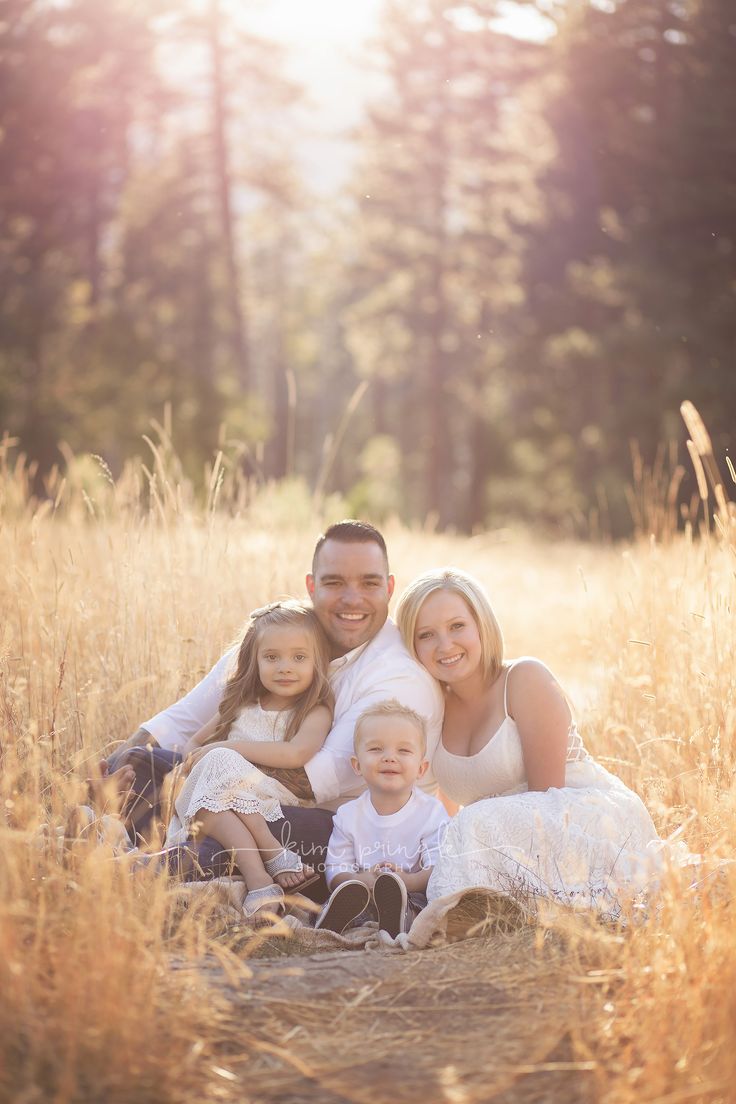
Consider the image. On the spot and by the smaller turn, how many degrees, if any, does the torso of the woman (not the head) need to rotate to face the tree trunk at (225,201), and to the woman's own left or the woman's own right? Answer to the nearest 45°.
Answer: approximately 135° to the woman's own right

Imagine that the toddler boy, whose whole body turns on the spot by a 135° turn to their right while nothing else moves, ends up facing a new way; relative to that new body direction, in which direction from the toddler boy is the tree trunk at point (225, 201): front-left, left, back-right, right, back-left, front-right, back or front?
front-right

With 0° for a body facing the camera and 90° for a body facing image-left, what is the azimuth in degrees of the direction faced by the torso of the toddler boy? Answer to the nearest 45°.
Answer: approximately 0°

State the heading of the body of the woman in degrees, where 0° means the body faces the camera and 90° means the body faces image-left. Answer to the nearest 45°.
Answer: approximately 45°
